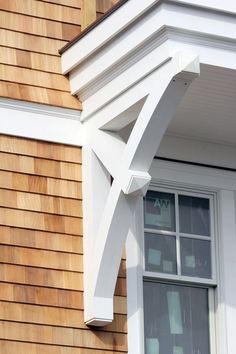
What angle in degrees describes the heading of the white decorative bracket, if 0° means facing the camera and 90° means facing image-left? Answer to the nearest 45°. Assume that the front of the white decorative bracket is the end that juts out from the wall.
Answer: approximately 315°
